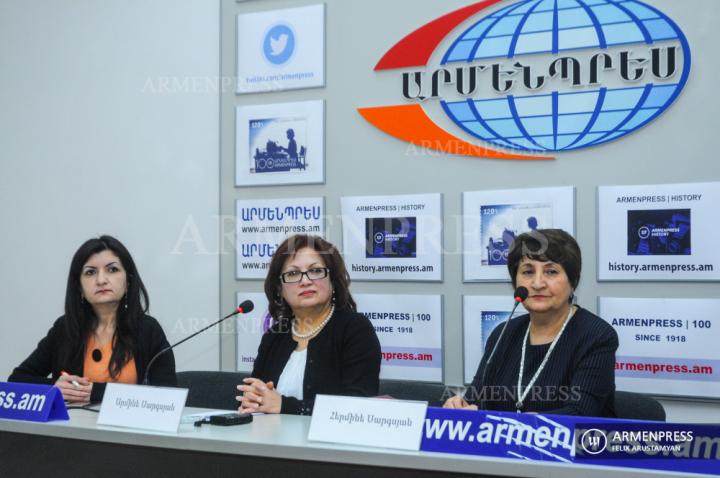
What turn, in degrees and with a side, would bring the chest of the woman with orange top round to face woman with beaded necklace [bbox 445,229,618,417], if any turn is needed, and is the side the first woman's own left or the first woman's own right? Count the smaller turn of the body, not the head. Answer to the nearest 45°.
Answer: approximately 45° to the first woman's own left

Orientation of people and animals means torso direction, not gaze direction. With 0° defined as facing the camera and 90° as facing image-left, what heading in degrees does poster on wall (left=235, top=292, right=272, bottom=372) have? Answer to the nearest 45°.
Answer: approximately 0°

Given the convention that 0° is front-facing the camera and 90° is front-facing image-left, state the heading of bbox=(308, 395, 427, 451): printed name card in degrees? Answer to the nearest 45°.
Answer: approximately 0°
